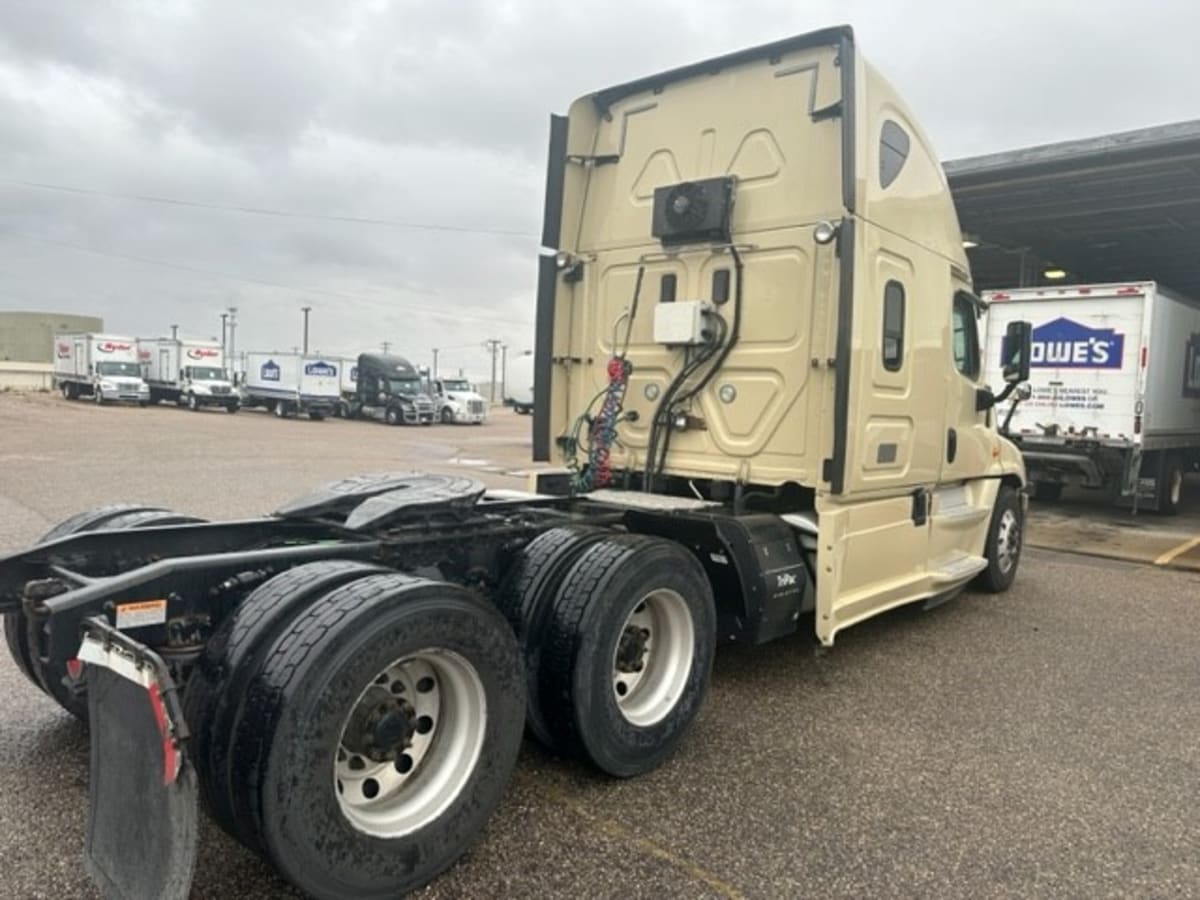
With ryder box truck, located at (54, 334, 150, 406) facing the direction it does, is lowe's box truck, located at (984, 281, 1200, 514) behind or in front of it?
in front

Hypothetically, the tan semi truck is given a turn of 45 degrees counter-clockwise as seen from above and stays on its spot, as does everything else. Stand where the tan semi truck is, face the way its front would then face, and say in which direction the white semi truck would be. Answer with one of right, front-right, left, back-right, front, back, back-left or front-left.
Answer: front

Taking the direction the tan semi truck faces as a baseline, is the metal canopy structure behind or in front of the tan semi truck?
in front

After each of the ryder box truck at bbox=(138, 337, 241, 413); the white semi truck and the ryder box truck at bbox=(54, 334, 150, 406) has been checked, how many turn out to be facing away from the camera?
0

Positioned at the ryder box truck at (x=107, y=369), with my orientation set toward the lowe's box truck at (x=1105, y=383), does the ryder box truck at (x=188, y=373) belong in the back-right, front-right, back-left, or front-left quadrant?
front-left

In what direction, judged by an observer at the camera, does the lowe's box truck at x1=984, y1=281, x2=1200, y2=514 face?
facing away from the viewer and to the right of the viewer

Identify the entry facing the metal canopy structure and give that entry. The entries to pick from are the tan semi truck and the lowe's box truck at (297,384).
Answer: the tan semi truck

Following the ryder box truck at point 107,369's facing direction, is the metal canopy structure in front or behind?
in front

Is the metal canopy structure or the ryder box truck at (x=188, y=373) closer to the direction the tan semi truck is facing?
the metal canopy structure
